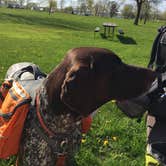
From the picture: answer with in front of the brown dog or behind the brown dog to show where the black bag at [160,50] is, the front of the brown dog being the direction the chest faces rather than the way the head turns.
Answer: in front

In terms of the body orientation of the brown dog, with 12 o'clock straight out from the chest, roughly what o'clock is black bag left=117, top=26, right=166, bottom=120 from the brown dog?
The black bag is roughly at 12 o'clock from the brown dog.

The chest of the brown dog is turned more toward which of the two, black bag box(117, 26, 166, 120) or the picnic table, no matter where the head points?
the black bag

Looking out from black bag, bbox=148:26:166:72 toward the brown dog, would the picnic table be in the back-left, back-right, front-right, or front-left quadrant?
back-right

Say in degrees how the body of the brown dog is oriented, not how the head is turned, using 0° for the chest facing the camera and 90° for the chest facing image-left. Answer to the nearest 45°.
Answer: approximately 270°

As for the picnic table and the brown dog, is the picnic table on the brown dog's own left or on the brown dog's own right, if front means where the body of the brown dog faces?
on the brown dog's own left

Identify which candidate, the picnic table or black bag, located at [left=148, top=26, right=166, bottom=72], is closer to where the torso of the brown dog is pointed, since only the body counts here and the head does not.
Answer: the black bag
